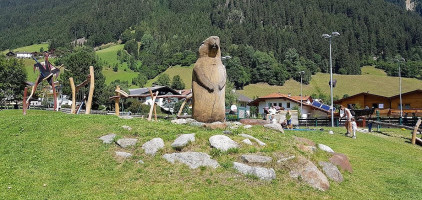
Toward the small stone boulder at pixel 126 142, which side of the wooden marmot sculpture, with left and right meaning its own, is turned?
right

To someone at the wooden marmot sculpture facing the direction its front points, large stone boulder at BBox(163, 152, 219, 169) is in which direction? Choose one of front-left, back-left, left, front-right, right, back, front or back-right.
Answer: front-right

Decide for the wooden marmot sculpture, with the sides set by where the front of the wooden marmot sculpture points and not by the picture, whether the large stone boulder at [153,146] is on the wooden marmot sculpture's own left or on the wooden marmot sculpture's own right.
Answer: on the wooden marmot sculpture's own right

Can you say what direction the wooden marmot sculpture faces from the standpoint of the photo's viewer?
facing the viewer and to the right of the viewer

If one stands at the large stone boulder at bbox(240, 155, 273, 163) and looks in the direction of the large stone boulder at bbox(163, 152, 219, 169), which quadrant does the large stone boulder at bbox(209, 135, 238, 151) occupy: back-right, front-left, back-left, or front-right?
front-right

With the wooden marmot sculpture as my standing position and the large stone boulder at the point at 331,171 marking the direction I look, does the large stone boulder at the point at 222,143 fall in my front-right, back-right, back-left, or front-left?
front-right

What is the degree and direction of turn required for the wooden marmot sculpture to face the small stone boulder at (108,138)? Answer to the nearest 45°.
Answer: approximately 90° to its right

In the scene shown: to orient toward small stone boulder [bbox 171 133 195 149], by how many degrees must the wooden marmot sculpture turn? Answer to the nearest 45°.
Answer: approximately 45° to its right

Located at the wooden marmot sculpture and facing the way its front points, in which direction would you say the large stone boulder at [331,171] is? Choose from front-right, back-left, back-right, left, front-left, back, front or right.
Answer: front
